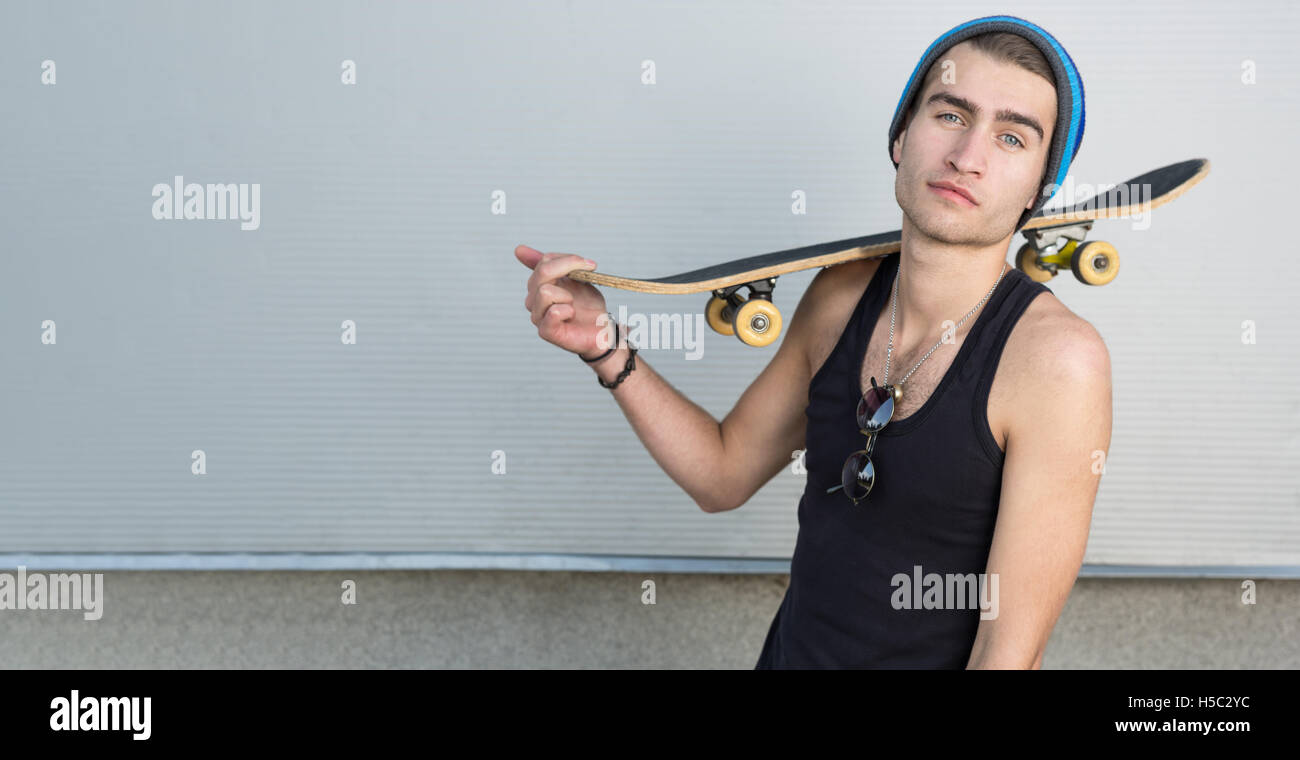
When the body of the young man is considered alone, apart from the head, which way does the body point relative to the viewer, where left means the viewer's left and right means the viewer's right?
facing the viewer and to the left of the viewer
